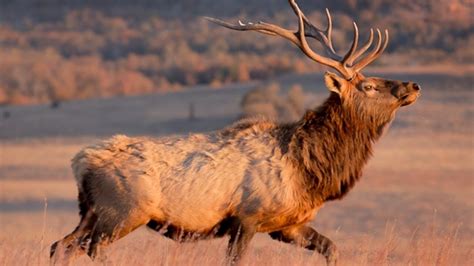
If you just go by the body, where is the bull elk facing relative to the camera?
to the viewer's right
